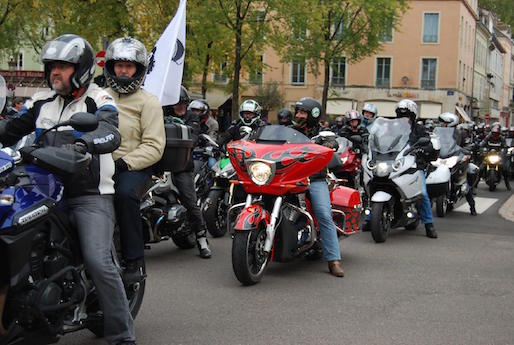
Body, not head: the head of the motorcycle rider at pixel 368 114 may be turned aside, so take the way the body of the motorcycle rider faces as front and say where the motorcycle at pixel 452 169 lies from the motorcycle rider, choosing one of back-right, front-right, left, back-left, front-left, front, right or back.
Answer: left

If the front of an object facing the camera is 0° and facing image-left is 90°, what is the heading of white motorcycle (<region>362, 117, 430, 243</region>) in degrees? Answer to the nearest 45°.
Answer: approximately 45°

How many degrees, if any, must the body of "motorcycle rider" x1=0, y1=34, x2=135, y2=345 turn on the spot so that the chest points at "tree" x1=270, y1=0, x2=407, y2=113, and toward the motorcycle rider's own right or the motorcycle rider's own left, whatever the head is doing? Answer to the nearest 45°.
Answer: approximately 180°

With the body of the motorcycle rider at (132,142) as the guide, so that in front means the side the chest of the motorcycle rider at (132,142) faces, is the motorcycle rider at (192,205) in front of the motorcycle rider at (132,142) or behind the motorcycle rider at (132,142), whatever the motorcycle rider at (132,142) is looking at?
behind

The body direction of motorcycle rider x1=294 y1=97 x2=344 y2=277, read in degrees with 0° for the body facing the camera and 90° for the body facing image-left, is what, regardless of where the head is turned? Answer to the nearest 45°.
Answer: approximately 45°

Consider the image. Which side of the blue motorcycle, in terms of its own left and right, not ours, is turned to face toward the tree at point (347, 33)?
back

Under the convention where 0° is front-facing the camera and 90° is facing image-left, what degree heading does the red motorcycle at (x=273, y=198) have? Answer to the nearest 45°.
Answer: approximately 45°

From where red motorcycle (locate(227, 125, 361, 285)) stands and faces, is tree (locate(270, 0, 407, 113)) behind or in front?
behind

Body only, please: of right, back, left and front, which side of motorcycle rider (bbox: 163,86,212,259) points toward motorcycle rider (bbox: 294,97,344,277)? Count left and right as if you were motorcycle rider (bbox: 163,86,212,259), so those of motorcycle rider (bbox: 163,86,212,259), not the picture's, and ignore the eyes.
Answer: left

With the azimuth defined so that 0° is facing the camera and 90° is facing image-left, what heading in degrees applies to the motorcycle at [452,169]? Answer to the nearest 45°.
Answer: approximately 45°

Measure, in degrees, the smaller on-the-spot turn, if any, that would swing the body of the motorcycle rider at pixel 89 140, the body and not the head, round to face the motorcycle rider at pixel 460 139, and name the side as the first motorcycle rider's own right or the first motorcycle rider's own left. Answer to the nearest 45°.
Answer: approximately 180°

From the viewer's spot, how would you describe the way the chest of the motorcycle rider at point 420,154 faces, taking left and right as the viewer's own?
facing the viewer and to the left of the viewer

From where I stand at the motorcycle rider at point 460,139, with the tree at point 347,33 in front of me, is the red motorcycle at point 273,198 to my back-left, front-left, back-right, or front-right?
back-left
